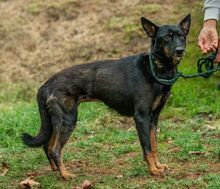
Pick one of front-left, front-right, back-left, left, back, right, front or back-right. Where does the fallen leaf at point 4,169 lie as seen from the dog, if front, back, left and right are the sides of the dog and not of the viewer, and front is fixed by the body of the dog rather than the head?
back

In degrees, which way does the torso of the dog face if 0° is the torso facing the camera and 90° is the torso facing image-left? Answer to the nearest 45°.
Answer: approximately 270°
